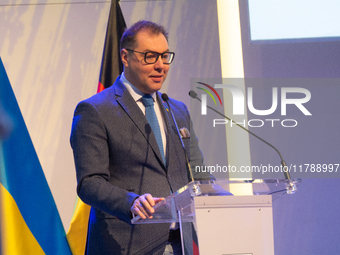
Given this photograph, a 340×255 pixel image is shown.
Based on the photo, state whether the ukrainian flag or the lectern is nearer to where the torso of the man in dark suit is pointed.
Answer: the lectern

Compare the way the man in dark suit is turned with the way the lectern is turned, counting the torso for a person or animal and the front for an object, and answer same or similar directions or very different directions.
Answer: same or similar directions

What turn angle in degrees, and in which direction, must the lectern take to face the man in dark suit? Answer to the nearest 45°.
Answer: approximately 180°

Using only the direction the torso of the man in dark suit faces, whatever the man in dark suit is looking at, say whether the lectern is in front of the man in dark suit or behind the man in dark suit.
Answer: in front

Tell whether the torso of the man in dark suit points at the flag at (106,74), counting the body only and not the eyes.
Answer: no

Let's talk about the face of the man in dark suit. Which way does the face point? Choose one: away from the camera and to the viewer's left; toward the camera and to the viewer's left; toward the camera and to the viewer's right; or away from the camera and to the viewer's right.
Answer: toward the camera and to the viewer's right

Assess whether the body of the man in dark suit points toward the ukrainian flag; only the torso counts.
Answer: no

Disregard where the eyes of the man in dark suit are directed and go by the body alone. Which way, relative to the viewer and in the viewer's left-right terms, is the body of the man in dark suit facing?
facing the viewer and to the right of the viewer
